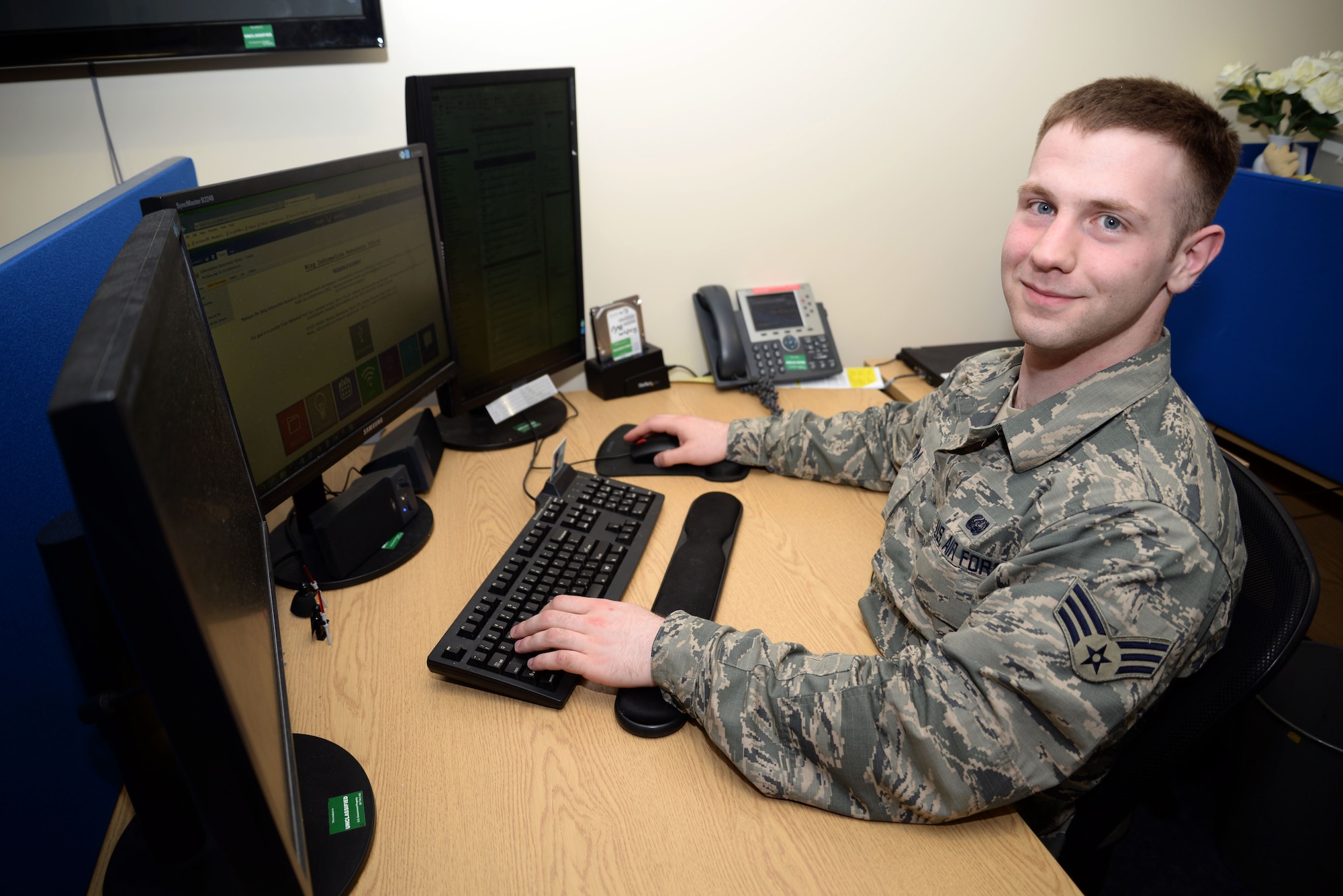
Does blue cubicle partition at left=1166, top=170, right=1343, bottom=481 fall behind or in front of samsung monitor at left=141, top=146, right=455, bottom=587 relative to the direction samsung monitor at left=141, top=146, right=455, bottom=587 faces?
in front

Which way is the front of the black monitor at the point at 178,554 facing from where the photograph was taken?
facing to the right of the viewer

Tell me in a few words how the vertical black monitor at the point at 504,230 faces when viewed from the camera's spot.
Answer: facing the viewer and to the right of the viewer

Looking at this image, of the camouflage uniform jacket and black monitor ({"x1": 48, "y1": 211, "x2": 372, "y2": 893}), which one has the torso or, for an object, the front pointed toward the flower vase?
the black monitor

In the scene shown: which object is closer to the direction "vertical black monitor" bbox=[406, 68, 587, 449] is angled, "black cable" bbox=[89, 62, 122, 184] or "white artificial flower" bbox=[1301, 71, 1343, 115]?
the white artificial flower

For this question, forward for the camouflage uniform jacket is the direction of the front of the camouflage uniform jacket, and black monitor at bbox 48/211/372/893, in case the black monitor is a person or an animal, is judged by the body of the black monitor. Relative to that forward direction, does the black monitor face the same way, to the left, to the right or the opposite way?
the opposite way

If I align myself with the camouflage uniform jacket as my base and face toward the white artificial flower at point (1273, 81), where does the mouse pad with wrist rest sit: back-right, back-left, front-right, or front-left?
front-left

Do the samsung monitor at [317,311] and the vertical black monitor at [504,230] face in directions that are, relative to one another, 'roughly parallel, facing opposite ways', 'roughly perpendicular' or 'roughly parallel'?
roughly parallel

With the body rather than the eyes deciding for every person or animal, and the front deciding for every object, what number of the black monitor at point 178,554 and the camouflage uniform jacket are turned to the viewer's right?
1

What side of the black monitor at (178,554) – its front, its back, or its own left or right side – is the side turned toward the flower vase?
front

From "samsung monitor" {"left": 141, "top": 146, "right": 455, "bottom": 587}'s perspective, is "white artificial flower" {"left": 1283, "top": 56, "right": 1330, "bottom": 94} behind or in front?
in front

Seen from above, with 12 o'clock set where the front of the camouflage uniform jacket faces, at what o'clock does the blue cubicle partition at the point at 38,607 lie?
The blue cubicle partition is roughly at 1 o'clock from the camouflage uniform jacket.

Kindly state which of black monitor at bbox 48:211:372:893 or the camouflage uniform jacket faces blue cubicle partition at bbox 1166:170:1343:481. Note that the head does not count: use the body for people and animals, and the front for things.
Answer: the black monitor

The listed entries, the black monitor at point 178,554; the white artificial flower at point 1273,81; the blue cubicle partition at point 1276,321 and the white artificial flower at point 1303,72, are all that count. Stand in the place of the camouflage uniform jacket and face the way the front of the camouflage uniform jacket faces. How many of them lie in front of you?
1
